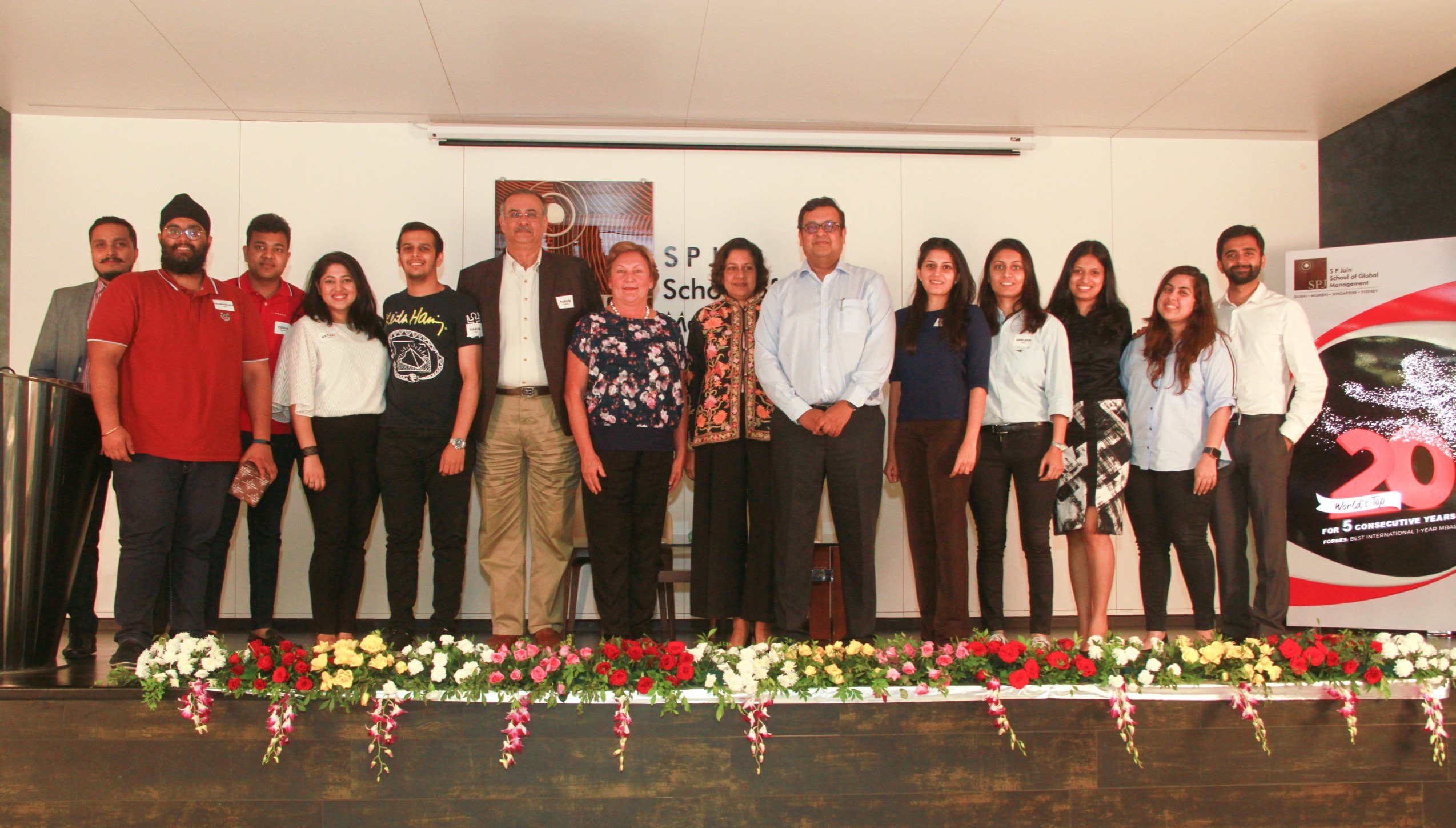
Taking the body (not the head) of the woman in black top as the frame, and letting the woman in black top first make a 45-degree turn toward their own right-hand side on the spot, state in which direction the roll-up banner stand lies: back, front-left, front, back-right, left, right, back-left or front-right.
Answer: back

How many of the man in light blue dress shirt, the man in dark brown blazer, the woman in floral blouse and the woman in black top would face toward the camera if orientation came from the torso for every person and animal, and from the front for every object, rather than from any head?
4

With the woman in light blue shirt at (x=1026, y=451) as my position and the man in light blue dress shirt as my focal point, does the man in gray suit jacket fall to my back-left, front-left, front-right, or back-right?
front-right

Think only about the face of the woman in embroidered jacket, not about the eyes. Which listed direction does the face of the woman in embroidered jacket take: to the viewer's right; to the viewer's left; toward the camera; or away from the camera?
toward the camera

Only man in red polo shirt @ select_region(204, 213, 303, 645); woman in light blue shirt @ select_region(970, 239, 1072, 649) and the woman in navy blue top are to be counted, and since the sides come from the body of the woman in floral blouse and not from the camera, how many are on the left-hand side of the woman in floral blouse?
2

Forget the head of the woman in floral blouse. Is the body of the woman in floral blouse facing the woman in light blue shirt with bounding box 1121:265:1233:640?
no

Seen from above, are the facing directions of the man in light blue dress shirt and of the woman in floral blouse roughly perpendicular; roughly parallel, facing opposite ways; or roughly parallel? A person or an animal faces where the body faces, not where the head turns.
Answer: roughly parallel

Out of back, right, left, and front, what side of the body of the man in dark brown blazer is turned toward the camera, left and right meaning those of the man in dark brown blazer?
front

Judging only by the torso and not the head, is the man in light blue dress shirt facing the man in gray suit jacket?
no

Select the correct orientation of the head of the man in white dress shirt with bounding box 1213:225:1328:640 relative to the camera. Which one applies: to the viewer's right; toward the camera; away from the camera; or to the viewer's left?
toward the camera

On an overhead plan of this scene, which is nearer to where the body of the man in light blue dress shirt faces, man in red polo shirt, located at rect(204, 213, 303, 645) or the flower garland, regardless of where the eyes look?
the flower garland

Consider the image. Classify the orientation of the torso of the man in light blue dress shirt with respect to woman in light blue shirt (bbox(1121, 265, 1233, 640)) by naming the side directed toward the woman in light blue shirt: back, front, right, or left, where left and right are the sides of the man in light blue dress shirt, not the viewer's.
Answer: left

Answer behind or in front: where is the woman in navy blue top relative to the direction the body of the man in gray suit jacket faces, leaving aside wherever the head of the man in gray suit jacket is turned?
in front

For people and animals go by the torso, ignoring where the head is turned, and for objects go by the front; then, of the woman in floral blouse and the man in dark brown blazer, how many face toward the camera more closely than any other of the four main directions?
2

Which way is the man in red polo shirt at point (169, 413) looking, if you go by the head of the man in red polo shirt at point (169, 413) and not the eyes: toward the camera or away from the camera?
toward the camera

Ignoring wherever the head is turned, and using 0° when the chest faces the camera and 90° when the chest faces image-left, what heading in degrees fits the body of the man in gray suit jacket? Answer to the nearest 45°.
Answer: approximately 315°

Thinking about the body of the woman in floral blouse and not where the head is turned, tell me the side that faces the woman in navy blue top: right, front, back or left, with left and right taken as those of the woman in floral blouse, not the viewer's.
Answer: left

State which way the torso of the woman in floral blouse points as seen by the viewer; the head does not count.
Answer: toward the camera

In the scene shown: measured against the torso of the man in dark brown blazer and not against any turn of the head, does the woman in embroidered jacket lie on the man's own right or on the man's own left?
on the man's own left
